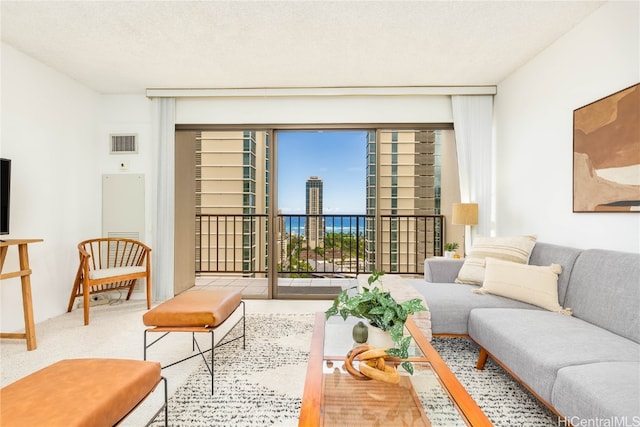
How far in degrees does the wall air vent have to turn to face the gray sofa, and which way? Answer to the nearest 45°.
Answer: approximately 45° to its left

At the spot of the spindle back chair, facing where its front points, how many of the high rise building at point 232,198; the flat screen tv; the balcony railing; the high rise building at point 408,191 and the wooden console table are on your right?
2

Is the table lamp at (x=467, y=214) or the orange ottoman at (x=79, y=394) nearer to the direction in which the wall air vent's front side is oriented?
the orange ottoman

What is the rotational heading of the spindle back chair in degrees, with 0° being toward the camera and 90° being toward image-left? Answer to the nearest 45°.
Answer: approximately 315°

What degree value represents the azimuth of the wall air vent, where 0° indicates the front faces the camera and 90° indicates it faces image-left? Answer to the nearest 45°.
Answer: approximately 0°

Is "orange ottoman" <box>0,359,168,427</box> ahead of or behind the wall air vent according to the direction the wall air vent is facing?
ahead

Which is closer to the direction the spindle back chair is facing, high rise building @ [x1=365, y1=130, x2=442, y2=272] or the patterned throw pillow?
the patterned throw pillow
